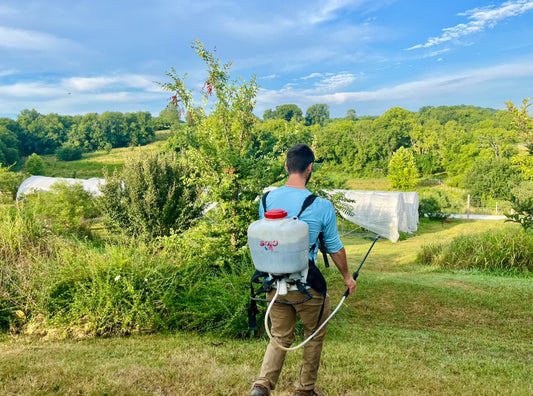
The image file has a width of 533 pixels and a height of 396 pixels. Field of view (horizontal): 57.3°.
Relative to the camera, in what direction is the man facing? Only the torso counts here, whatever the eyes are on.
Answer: away from the camera

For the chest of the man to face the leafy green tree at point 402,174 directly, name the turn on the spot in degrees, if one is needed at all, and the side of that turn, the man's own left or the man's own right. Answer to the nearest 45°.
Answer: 0° — they already face it

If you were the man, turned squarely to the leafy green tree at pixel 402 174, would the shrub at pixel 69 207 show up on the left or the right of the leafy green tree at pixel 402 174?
left

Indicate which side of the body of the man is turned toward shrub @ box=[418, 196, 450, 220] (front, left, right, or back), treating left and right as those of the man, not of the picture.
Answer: front

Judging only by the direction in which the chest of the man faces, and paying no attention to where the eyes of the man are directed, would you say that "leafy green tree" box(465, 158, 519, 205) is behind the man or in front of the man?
in front

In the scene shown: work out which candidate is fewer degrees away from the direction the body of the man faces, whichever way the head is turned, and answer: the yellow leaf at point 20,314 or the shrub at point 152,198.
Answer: the shrub

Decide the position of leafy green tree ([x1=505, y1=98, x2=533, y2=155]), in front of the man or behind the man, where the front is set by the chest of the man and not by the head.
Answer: in front
